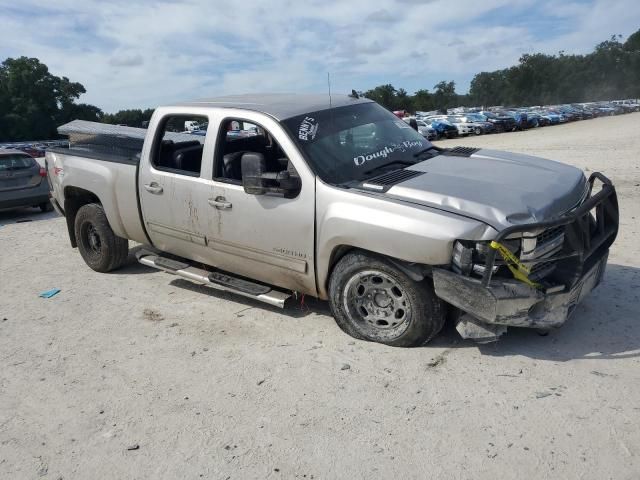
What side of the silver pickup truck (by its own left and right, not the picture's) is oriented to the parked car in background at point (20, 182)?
back

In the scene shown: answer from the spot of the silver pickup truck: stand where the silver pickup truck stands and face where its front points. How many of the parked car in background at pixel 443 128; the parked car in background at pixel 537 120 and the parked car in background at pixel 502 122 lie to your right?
0

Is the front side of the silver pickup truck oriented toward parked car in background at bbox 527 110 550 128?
no

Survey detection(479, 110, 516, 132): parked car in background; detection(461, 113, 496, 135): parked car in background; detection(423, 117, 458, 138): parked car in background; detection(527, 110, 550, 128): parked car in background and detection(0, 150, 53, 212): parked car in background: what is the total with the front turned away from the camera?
1

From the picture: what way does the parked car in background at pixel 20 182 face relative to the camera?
away from the camera

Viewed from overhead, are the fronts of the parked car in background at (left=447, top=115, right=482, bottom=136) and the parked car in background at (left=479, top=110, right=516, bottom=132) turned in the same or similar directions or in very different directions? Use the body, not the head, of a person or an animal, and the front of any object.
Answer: same or similar directions

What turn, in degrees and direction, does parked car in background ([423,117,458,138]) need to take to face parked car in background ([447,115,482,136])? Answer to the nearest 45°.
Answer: approximately 90° to its left

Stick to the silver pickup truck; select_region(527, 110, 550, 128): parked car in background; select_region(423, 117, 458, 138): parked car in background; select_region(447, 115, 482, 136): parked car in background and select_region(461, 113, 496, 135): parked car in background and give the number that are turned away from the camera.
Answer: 0

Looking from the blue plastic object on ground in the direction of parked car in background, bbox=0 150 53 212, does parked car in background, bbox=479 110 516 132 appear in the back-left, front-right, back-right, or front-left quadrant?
front-right

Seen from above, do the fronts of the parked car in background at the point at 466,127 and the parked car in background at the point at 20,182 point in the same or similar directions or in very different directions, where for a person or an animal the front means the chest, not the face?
very different directions

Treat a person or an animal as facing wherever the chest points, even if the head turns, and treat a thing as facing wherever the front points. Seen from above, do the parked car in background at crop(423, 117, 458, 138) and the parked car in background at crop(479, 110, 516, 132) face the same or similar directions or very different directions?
same or similar directions

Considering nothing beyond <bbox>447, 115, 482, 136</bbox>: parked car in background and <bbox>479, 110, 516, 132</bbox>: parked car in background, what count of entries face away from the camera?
0

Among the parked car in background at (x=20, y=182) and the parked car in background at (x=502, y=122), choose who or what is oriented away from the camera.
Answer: the parked car in background at (x=20, y=182)

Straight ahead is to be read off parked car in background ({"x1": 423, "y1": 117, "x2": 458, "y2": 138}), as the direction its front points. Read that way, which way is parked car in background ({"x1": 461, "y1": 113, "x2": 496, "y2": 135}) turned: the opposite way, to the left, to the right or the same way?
the same way

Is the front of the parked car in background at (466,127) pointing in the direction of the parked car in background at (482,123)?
no

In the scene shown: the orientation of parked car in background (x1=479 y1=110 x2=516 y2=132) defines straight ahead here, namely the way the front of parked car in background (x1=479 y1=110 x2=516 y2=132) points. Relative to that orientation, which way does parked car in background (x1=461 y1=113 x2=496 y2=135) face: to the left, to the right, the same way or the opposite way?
the same way

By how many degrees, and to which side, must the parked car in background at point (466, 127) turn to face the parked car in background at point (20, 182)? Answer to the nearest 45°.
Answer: approximately 45° to its right

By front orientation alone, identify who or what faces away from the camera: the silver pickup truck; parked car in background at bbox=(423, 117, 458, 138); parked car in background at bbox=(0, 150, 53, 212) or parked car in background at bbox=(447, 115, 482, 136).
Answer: parked car in background at bbox=(0, 150, 53, 212)

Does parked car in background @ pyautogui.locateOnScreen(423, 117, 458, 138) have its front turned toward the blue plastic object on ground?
no

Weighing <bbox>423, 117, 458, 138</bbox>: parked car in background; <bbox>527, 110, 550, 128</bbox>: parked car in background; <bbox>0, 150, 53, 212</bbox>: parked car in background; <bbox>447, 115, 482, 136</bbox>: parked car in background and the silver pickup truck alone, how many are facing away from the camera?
1

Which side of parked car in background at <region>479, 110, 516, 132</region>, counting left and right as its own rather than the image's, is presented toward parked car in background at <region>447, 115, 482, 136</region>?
right

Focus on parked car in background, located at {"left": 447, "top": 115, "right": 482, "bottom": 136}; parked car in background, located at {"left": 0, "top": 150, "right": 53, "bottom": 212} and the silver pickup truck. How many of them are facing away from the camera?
1
